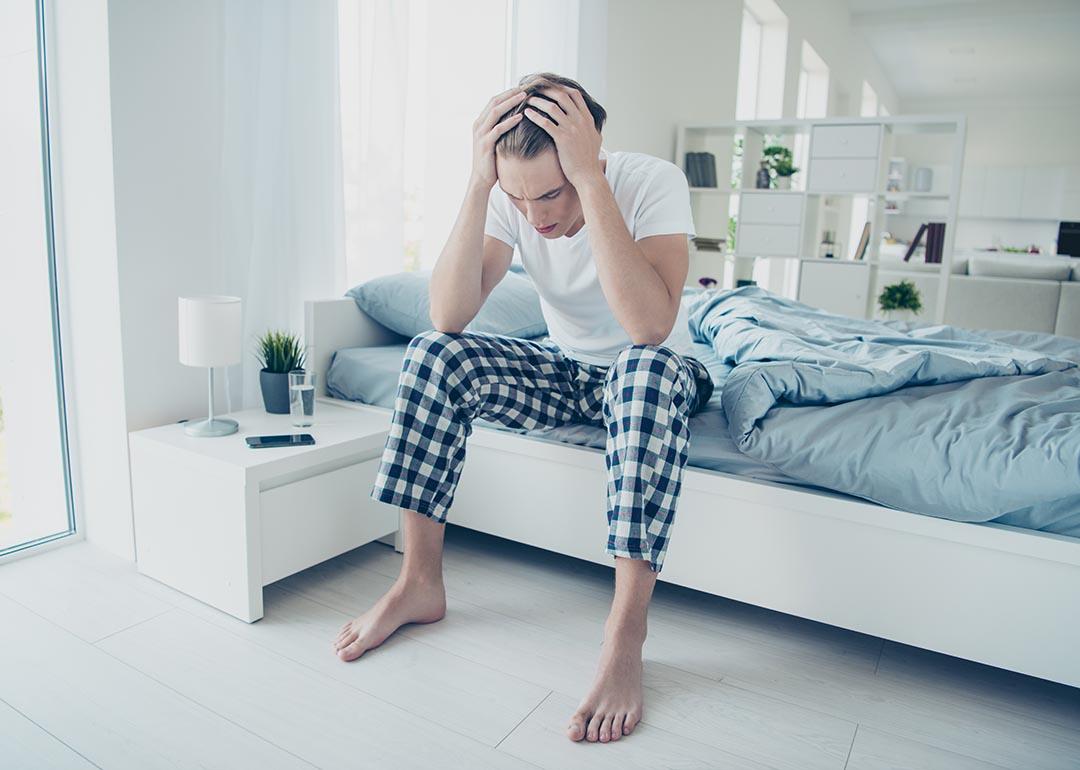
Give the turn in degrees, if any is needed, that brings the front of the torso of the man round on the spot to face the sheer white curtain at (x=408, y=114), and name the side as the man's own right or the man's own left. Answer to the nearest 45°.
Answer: approximately 135° to the man's own right

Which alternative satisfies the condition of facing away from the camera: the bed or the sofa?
the sofa

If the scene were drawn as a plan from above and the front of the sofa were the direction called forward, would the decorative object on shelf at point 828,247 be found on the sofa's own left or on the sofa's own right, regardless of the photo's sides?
on the sofa's own left

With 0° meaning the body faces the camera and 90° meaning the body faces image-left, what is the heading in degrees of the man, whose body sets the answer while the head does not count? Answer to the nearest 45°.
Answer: approximately 45°

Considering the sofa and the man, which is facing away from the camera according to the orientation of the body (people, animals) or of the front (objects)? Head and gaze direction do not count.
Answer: the sofa

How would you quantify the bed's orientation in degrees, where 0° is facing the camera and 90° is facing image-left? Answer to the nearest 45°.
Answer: approximately 315°

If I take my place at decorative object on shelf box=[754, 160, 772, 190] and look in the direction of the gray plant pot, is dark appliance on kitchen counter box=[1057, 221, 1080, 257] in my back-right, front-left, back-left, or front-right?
back-left

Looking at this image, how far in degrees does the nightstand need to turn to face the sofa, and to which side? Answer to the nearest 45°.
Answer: approximately 90° to its left

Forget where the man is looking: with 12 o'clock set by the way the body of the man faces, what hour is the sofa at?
The sofa is roughly at 6 o'clock from the man.

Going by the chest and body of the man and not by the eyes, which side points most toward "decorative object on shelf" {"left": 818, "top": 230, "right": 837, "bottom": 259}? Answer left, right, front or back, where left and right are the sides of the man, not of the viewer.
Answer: back

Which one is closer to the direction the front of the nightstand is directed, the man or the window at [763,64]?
the man

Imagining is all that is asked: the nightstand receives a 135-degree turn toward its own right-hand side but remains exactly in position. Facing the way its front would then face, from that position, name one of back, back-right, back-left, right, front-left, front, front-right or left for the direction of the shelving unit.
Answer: back-right

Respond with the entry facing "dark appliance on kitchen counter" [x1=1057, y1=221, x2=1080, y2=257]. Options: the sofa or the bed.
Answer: the sofa
